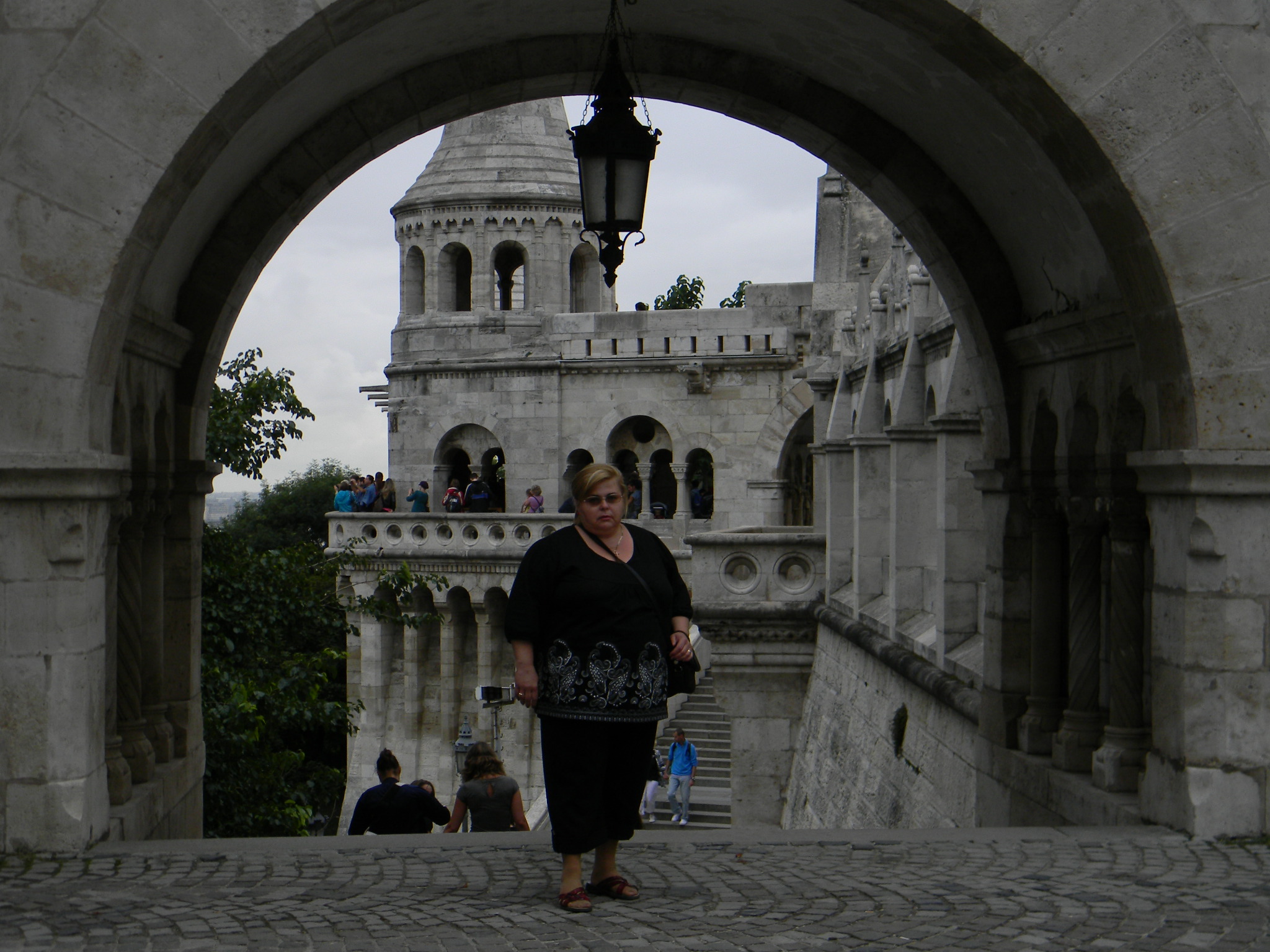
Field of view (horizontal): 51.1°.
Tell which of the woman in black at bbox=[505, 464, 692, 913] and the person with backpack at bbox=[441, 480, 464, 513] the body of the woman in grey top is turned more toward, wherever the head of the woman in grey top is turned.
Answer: the person with backpack

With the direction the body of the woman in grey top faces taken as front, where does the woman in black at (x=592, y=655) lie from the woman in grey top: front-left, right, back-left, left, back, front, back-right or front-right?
back

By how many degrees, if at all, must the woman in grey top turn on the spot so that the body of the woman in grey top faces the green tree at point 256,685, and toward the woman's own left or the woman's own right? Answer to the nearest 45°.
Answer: approximately 45° to the woman's own left

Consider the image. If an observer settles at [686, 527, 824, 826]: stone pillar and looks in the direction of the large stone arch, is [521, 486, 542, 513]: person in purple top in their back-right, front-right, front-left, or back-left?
back-right

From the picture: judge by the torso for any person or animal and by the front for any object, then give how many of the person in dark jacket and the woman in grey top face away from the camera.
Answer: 2

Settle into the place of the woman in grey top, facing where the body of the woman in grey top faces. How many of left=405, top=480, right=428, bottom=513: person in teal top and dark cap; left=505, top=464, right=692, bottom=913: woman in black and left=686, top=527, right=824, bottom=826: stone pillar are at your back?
1

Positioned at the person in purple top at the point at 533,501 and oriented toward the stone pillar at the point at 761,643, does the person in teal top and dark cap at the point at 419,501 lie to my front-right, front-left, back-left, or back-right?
back-right

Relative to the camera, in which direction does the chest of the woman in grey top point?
away from the camera

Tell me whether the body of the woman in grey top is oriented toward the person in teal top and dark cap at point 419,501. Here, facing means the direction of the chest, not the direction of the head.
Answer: yes

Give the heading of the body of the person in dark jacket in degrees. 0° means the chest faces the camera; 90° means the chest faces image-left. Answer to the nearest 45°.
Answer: approximately 180°
